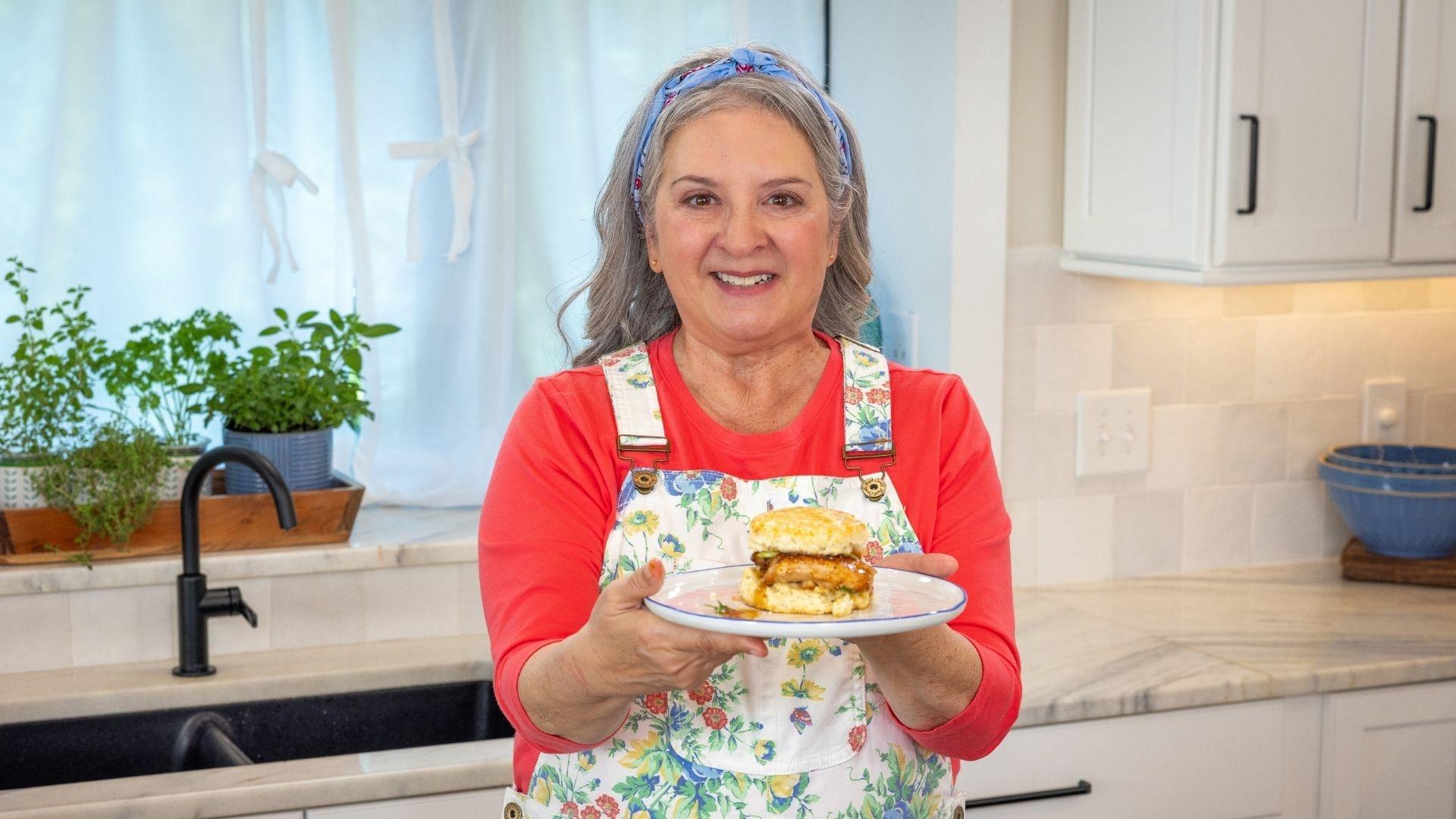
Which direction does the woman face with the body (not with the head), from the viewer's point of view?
toward the camera

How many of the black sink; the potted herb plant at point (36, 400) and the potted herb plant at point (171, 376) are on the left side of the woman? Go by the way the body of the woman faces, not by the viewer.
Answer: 0

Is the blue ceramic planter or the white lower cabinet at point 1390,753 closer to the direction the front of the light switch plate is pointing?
the white lower cabinet

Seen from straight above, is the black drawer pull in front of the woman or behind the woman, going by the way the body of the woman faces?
behind

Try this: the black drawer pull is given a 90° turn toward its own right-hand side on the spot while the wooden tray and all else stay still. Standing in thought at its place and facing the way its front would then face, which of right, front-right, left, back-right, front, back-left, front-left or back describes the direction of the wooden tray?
front-right

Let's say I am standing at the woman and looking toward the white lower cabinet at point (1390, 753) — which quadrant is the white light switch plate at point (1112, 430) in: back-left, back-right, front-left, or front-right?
front-left

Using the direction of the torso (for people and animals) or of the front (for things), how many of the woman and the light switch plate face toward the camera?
2

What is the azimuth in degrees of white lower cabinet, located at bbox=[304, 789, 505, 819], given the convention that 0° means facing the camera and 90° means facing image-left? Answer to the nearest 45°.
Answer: approximately 315°

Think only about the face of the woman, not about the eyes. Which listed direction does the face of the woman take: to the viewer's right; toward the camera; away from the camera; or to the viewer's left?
toward the camera

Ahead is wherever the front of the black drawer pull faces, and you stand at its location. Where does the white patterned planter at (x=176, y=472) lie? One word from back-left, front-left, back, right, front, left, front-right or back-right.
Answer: back-right

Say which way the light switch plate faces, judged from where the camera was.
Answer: facing the viewer

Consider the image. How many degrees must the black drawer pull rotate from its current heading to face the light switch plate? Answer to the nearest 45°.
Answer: approximately 90° to its left
